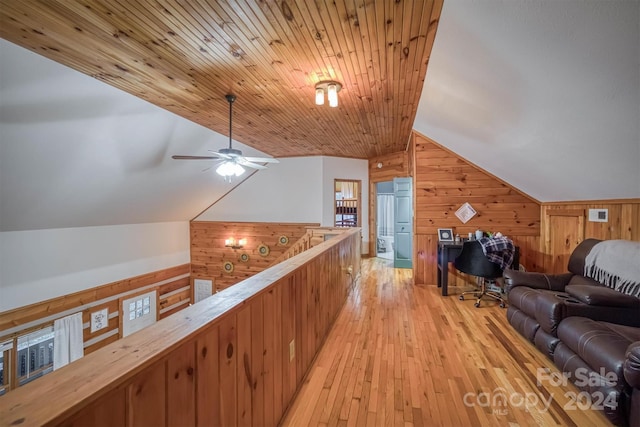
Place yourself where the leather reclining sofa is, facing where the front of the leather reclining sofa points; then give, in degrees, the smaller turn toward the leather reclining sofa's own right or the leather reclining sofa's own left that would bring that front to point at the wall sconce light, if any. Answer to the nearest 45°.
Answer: approximately 45° to the leather reclining sofa's own right

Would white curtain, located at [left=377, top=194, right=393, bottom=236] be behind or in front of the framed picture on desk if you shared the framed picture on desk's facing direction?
behind

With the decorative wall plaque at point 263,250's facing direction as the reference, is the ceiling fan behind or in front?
in front

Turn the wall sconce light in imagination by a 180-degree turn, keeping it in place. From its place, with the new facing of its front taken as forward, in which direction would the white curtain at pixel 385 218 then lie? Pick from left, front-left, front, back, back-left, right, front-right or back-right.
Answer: right

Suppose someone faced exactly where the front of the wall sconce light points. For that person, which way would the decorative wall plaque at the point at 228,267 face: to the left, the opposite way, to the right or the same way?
the same way

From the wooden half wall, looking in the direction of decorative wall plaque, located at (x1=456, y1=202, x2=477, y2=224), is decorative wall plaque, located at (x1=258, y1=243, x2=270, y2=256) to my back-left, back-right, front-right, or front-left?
front-left

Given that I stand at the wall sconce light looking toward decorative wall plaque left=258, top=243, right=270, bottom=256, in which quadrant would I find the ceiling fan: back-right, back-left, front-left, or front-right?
front-right

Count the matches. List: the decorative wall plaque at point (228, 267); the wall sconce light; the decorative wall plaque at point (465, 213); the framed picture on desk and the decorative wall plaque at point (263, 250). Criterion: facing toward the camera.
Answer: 5

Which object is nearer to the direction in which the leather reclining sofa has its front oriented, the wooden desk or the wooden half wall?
the wooden half wall

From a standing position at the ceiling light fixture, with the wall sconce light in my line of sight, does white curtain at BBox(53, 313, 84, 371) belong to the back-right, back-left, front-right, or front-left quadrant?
front-left

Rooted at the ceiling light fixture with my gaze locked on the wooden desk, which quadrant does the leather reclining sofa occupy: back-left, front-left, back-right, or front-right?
front-right

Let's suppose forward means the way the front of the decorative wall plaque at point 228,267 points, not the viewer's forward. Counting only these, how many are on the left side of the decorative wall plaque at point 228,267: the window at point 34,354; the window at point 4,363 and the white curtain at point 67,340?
0

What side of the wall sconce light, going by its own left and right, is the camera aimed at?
front

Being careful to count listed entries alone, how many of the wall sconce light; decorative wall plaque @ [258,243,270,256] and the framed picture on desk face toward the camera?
3

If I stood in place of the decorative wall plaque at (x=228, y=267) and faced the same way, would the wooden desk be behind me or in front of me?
in front

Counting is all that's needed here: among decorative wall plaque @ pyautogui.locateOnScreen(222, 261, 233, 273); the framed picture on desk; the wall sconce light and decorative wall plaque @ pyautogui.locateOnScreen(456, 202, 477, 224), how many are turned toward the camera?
4

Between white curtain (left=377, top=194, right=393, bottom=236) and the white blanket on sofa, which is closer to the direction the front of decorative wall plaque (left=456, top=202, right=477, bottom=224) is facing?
the white blanket on sofa

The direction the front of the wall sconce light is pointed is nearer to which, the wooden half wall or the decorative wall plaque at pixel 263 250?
the wooden half wall

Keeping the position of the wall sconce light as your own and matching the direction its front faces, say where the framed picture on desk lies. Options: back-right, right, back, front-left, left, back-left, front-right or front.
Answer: front-left

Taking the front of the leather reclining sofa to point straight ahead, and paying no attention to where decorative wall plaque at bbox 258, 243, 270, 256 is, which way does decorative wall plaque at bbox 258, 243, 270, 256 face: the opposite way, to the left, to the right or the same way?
to the left

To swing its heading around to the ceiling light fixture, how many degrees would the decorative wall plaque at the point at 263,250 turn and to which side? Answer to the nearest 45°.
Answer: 0° — it already faces it

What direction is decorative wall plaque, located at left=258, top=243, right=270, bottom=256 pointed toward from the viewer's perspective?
toward the camera

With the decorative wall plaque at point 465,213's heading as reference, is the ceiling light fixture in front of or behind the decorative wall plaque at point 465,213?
in front
